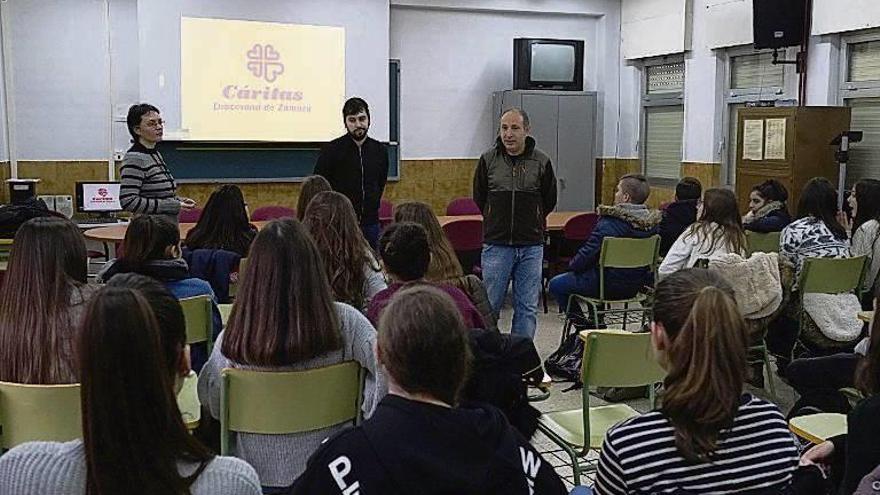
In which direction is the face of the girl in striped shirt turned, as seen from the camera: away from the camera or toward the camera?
away from the camera

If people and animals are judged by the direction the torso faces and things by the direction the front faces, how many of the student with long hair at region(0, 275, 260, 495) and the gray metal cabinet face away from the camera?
1

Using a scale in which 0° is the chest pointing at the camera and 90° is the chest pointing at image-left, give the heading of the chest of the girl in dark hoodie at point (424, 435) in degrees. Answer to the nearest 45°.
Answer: approximately 180°

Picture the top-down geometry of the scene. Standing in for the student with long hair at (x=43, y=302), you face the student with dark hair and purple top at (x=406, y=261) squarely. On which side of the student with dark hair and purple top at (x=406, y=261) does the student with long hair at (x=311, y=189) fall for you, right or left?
left

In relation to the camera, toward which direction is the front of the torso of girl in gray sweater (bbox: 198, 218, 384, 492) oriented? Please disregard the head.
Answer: away from the camera

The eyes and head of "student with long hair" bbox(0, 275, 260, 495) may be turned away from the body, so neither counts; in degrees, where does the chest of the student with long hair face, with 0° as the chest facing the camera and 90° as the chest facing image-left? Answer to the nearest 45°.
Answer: approximately 180°

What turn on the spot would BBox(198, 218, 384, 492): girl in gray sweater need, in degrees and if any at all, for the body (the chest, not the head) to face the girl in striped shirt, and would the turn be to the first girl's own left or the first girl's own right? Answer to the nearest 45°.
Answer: approximately 135° to the first girl's own right

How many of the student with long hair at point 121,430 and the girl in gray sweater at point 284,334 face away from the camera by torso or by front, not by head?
2

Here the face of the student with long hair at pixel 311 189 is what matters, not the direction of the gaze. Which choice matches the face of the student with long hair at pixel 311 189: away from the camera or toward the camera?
away from the camera

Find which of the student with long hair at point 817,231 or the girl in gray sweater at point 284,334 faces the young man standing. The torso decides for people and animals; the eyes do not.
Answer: the girl in gray sweater

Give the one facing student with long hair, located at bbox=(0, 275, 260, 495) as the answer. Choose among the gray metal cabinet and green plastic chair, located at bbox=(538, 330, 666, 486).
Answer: the gray metal cabinet

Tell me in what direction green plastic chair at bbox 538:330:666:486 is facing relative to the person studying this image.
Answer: facing away from the viewer and to the left of the viewer

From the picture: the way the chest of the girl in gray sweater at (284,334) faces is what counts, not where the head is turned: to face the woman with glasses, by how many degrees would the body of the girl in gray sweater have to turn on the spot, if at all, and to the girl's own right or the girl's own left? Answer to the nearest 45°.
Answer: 0° — they already face them

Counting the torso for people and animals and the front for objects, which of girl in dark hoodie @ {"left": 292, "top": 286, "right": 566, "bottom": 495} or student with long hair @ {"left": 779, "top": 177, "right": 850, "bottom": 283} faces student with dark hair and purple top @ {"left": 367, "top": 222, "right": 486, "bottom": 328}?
the girl in dark hoodie
